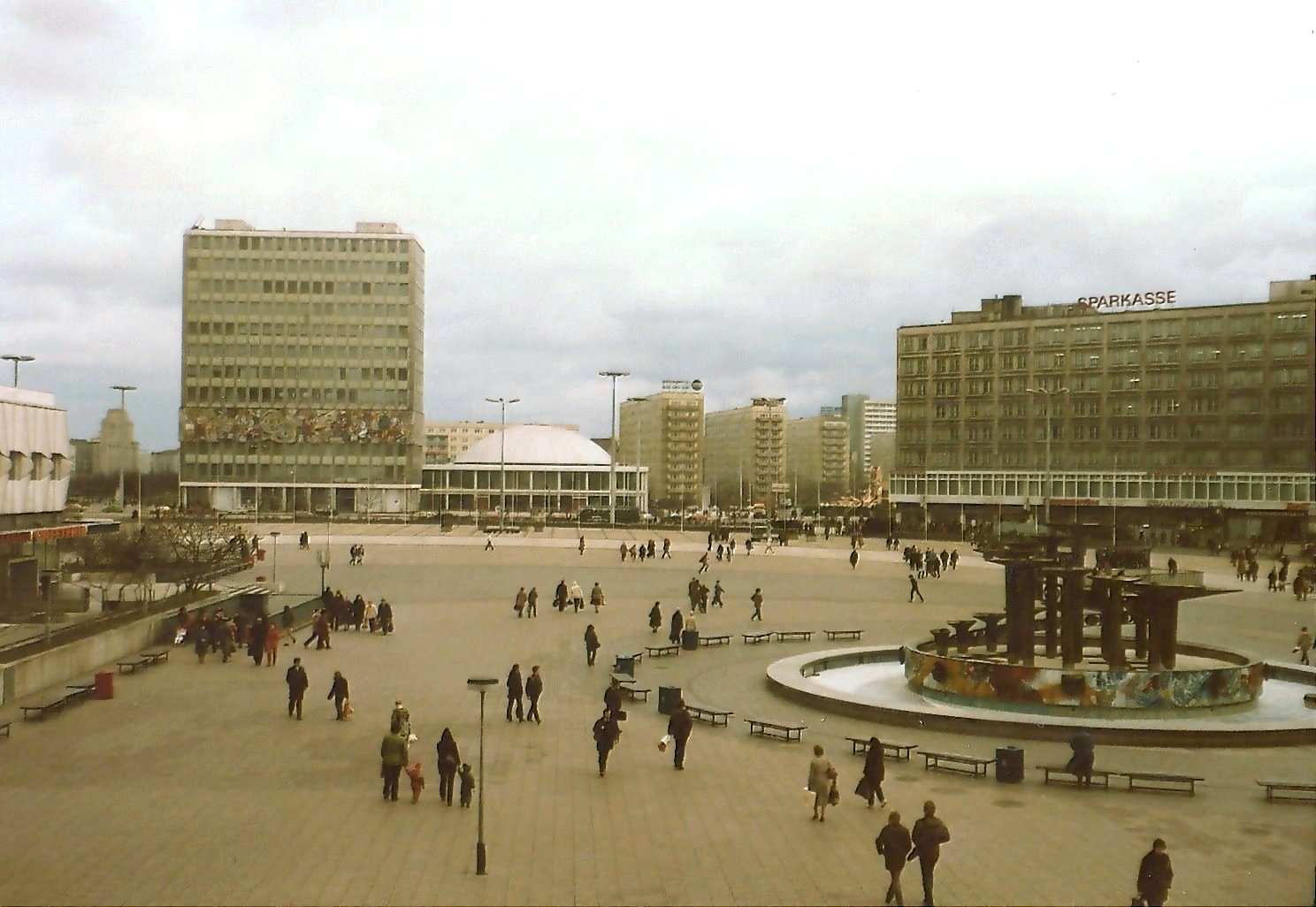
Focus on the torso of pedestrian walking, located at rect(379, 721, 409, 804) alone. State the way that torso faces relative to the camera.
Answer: away from the camera

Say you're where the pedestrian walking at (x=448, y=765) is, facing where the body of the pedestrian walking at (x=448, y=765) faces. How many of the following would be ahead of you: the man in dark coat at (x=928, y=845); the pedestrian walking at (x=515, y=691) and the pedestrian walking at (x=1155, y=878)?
1

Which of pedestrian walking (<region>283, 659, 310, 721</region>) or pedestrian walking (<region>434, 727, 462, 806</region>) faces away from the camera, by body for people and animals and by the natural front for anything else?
pedestrian walking (<region>434, 727, 462, 806</region>)

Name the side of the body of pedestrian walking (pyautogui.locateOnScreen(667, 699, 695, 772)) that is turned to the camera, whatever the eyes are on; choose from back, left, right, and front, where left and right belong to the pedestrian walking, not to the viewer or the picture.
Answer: back

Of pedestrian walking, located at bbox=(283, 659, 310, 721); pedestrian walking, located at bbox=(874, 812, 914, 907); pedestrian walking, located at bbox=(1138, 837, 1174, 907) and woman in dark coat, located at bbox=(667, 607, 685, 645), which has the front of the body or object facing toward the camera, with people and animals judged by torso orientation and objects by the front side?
pedestrian walking, located at bbox=(283, 659, 310, 721)

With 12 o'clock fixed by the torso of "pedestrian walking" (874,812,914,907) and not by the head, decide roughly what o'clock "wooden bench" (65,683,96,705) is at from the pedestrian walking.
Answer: The wooden bench is roughly at 10 o'clock from the pedestrian walking.

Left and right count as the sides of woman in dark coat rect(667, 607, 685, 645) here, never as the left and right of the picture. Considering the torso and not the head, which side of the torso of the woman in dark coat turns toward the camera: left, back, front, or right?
back
